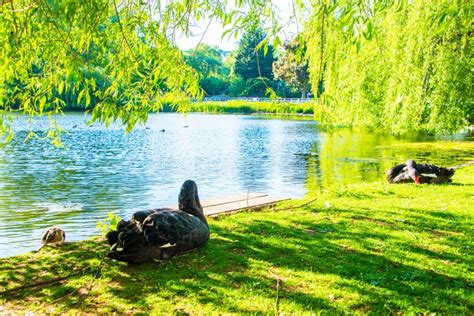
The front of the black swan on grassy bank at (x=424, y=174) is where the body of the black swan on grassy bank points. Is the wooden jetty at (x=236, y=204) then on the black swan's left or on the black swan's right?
on the black swan's left

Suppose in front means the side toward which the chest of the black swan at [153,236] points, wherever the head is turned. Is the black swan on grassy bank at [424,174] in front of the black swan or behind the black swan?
in front

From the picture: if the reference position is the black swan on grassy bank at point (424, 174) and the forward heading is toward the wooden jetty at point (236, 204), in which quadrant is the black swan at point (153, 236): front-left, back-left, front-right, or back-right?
front-left

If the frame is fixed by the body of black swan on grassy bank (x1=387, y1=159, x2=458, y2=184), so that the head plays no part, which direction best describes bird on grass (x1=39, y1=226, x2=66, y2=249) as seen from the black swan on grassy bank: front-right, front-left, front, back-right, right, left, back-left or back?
front-left

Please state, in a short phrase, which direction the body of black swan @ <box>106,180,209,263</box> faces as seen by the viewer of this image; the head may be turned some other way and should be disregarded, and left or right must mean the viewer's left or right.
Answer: facing away from the viewer and to the right of the viewer

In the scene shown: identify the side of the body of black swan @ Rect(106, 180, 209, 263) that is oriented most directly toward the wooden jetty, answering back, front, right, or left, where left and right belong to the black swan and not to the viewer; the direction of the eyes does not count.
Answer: front

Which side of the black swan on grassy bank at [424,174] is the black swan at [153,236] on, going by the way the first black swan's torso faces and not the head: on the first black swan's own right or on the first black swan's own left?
on the first black swan's own left

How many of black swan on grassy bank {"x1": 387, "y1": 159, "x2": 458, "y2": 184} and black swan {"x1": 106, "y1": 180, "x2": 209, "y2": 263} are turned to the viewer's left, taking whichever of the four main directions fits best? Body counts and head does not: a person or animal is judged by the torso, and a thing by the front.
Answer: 1

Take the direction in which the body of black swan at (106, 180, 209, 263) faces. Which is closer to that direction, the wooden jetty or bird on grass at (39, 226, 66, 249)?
the wooden jetty

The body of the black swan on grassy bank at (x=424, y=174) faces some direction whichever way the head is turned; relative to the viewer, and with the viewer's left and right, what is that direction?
facing to the left of the viewer

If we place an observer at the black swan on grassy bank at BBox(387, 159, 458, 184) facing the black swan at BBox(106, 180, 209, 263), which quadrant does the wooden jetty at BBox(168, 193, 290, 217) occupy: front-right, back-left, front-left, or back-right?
front-right
